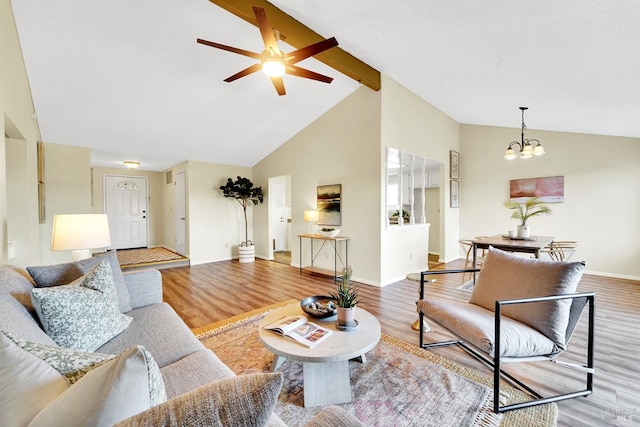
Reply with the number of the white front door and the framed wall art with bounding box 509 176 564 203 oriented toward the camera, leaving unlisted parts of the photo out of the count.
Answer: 2

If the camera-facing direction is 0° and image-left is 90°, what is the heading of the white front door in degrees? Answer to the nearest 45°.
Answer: approximately 0°

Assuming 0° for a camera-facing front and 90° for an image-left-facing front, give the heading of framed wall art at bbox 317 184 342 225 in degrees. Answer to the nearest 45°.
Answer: approximately 45°

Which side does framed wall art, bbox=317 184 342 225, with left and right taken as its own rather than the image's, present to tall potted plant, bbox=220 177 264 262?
right

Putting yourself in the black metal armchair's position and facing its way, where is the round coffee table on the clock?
The round coffee table is roughly at 12 o'clock from the black metal armchair.

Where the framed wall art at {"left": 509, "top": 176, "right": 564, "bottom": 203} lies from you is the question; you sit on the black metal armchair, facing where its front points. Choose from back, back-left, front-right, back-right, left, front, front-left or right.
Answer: back-right

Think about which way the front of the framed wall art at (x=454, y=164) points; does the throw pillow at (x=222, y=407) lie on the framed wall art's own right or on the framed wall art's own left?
on the framed wall art's own right

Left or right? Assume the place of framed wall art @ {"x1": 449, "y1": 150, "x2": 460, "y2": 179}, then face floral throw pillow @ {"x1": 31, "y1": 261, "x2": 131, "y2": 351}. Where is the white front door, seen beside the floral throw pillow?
right

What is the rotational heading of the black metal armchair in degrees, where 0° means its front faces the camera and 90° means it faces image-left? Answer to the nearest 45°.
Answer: approximately 45°

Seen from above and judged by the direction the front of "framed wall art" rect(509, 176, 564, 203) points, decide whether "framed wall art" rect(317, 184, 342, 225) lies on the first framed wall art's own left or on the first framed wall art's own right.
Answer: on the first framed wall art's own right

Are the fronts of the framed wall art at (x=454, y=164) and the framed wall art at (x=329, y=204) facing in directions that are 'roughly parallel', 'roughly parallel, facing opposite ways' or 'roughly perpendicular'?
roughly perpendicular
